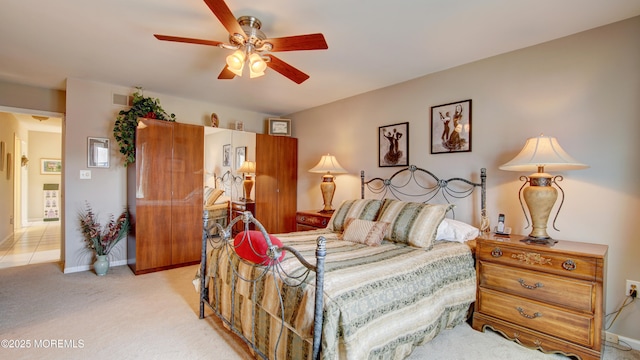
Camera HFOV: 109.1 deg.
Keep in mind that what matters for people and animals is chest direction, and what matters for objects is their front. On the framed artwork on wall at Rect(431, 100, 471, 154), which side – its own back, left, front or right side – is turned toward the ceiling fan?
front

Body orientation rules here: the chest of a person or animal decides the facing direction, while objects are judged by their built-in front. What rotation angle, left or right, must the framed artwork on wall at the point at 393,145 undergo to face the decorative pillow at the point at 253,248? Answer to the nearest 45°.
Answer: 0° — it already faces it

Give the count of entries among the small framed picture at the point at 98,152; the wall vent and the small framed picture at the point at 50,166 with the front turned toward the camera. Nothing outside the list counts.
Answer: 3

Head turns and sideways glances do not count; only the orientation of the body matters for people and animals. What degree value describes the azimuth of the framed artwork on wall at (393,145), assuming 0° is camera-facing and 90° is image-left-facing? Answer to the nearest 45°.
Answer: approximately 45°

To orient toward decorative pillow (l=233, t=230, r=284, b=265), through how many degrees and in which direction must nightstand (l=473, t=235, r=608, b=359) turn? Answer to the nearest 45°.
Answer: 0° — it already faces it

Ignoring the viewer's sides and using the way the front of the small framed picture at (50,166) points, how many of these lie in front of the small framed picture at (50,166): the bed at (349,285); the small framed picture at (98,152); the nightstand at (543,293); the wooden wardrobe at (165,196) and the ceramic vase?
5

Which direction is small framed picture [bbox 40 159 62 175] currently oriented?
toward the camera

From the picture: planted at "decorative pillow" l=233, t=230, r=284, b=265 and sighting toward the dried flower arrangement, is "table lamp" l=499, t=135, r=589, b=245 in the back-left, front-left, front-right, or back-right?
back-right

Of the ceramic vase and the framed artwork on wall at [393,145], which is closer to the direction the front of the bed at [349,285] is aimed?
the ceramic vase

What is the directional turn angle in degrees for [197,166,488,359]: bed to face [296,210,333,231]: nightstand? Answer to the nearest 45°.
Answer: approximately 135° to its right

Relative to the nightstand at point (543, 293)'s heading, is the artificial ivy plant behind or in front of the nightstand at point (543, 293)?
in front

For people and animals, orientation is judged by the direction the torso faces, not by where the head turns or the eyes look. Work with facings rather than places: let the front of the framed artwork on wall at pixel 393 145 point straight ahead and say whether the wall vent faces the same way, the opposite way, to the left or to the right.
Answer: to the left

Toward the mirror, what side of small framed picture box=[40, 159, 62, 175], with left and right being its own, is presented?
front

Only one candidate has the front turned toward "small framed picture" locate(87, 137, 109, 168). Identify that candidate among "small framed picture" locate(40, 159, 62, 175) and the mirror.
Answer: "small framed picture" locate(40, 159, 62, 175)

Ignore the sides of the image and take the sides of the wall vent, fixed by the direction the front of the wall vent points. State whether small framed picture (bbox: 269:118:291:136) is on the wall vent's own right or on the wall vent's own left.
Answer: on the wall vent's own left

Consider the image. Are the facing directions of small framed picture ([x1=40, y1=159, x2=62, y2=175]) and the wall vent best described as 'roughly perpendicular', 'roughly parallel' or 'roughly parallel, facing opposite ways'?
roughly parallel

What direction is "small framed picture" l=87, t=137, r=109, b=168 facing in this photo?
toward the camera

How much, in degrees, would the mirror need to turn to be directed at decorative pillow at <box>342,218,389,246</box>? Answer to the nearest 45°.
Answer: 0° — it already faces it

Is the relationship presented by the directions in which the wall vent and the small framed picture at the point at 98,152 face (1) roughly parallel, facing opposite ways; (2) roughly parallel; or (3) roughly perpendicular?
roughly parallel

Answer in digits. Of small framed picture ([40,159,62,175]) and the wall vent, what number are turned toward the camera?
2
